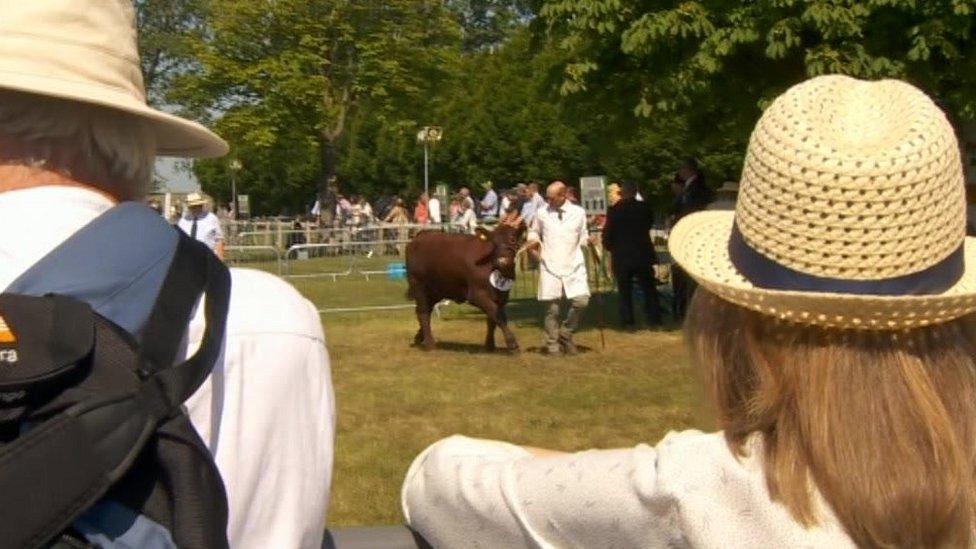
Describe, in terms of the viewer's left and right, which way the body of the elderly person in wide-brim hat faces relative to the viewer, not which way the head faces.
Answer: facing away from the viewer

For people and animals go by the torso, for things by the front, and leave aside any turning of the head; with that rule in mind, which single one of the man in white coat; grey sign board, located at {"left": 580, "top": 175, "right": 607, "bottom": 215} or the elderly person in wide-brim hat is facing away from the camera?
the elderly person in wide-brim hat

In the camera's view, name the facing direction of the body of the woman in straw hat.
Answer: away from the camera

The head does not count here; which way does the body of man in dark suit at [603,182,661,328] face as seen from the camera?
away from the camera

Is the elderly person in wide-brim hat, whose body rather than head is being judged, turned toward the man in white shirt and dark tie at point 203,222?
yes

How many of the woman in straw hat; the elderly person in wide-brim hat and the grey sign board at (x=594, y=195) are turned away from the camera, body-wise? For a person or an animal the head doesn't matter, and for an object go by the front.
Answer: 2

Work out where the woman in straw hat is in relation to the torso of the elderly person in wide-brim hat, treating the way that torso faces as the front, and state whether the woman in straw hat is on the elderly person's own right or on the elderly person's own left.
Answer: on the elderly person's own right

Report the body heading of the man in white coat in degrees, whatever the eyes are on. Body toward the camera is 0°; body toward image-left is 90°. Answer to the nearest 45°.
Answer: approximately 0°

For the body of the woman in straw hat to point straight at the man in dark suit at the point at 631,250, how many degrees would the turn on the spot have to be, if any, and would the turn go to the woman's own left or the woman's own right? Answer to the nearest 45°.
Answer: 0° — they already face them

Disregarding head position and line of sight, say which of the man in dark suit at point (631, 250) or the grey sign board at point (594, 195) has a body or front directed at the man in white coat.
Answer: the grey sign board
